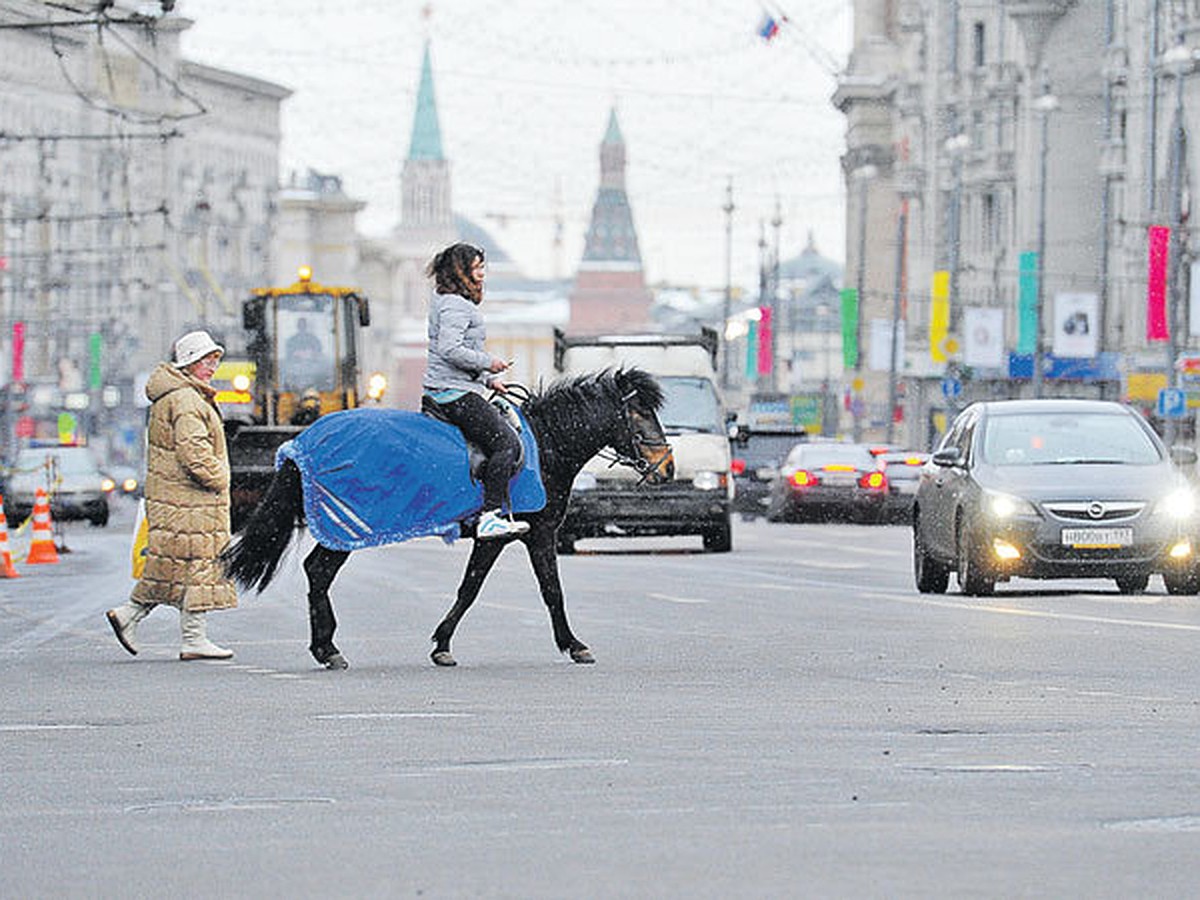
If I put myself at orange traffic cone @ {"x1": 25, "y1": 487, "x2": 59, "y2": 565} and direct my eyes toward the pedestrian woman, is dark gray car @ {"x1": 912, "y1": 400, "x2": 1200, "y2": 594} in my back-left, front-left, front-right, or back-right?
front-left

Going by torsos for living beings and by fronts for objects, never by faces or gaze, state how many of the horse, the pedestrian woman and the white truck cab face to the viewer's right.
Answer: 2

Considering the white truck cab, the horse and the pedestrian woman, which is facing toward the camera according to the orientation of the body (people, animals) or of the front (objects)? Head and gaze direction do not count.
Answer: the white truck cab

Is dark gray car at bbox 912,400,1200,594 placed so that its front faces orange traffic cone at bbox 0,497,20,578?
no

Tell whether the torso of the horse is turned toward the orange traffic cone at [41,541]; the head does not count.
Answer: no

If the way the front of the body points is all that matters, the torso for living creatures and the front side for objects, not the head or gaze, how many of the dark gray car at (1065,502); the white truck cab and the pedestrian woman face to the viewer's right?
1

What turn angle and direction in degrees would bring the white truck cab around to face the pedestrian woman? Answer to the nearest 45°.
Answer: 0° — it already faces them

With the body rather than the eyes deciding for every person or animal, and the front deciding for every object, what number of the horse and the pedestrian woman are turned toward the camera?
0

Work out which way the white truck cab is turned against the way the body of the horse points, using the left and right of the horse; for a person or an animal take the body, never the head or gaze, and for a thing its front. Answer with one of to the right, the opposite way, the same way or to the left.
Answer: to the right

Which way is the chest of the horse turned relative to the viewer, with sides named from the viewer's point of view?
facing to the right of the viewer

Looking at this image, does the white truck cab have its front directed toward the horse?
yes

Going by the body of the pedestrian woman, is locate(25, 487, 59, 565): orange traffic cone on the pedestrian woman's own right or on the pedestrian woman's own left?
on the pedestrian woman's own left

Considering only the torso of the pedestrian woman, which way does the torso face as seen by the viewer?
to the viewer's right

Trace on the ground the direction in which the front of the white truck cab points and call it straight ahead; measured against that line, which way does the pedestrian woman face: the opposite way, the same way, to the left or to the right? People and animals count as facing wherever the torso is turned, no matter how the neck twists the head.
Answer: to the left

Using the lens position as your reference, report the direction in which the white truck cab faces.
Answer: facing the viewer
